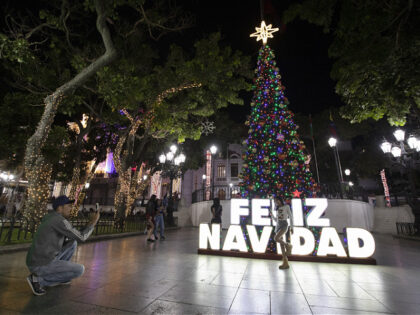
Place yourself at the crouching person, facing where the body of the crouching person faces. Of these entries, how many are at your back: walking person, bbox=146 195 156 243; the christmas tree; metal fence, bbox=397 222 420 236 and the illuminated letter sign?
0

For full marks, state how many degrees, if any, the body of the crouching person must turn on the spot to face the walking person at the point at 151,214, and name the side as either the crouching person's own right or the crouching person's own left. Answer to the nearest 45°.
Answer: approximately 45° to the crouching person's own left

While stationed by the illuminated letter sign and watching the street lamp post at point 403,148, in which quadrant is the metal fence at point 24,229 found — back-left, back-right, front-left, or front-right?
back-left

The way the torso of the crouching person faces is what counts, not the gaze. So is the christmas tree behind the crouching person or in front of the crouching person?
in front

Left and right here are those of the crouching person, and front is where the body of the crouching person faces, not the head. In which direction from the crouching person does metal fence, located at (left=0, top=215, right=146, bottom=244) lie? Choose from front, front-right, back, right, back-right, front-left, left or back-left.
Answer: left

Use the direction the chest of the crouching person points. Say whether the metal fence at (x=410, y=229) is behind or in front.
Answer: in front

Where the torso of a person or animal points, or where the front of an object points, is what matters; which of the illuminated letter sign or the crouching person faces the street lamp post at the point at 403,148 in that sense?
the crouching person

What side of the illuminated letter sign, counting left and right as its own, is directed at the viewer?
front

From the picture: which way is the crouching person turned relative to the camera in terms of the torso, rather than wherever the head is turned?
to the viewer's right

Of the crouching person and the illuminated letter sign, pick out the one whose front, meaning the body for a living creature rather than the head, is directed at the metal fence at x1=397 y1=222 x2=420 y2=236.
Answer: the crouching person
